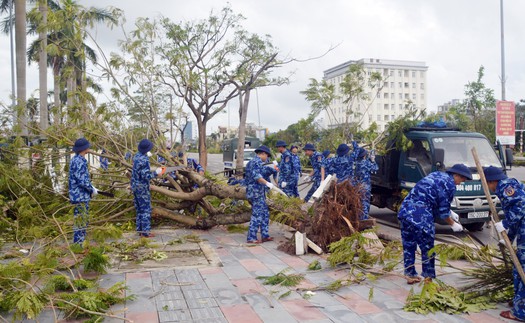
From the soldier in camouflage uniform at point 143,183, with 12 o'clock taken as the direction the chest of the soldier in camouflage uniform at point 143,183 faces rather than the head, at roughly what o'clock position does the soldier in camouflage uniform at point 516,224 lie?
the soldier in camouflage uniform at point 516,224 is roughly at 2 o'clock from the soldier in camouflage uniform at point 143,183.

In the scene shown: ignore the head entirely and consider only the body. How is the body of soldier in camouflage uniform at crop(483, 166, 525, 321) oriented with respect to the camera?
to the viewer's left

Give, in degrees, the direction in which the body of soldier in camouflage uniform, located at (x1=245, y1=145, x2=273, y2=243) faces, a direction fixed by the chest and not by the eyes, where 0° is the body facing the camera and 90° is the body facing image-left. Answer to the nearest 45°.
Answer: approximately 270°

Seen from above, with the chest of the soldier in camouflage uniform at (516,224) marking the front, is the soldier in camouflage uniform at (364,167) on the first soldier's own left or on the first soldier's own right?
on the first soldier's own right

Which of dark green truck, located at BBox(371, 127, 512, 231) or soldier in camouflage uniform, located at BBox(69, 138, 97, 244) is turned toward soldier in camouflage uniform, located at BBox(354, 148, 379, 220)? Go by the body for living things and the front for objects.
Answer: soldier in camouflage uniform, located at BBox(69, 138, 97, 244)

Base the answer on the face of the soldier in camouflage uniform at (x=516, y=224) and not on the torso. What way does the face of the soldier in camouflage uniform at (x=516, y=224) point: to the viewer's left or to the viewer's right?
to the viewer's left

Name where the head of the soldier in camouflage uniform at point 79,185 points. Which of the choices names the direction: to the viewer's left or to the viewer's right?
to the viewer's right

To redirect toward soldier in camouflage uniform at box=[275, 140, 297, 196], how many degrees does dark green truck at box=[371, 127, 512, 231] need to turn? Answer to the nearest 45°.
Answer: approximately 135° to its right

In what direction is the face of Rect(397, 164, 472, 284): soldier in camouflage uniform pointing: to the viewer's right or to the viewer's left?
to the viewer's right

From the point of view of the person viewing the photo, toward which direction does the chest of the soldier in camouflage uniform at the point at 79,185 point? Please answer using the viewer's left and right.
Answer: facing to the right of the viewer

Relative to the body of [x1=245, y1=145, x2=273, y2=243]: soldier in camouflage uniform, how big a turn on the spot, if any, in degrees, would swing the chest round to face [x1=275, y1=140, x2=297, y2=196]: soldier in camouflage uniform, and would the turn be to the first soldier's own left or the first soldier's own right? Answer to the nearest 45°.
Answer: approximately 90° to the first soldier's own left

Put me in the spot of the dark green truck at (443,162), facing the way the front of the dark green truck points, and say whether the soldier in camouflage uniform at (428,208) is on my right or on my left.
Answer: on my right
